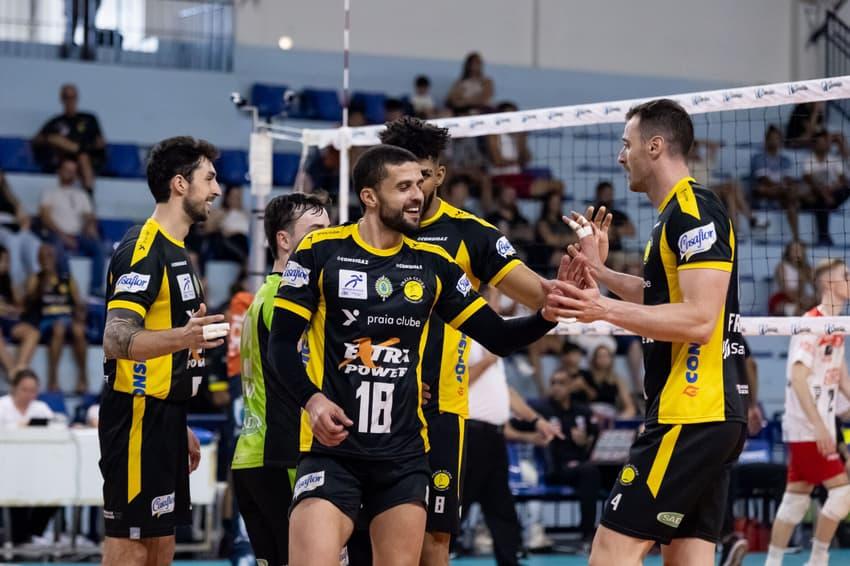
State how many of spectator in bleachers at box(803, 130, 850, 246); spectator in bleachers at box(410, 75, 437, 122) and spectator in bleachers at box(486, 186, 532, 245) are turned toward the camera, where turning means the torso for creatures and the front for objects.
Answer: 3

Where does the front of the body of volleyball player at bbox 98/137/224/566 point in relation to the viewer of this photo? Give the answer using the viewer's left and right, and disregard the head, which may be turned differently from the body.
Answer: facing to the right of the viewer

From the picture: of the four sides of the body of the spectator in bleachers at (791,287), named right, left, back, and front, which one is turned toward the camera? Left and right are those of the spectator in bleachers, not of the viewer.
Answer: front

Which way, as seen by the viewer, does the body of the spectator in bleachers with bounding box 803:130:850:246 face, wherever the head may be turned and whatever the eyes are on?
toward the camera

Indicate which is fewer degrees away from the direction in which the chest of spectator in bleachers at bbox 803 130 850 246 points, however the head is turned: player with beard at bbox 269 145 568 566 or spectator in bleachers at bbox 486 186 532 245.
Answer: the player with beard

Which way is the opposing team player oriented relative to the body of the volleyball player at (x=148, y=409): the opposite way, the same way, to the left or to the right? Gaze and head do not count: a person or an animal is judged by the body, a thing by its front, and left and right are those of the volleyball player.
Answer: to the right

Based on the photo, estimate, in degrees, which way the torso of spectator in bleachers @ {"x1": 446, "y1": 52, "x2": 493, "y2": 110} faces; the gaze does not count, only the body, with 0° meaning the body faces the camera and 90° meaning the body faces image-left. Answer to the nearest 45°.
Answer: approximately 0°

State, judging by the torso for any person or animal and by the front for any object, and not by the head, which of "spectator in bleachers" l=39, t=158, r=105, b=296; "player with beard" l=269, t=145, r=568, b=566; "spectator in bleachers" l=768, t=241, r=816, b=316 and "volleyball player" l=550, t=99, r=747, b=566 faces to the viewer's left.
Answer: the volleyball player

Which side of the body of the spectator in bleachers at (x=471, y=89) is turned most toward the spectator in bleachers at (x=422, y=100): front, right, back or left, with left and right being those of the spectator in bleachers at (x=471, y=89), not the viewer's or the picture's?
right

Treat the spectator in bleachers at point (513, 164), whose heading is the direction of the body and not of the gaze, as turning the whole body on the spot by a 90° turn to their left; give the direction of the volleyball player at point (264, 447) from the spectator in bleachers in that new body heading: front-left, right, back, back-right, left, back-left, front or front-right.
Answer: back-right

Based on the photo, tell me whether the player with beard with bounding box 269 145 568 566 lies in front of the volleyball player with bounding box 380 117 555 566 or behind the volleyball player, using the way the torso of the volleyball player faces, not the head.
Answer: in front
